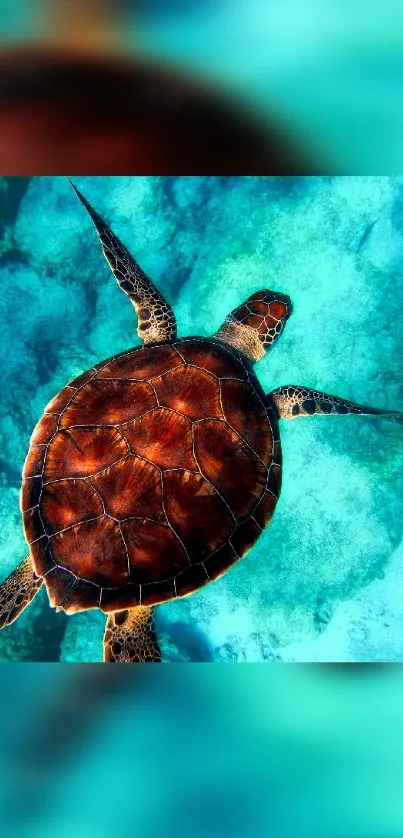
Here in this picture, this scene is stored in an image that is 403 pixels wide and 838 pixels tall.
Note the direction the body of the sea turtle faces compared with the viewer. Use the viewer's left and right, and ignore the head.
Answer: facing away from the viewer and to the right of the viewer
